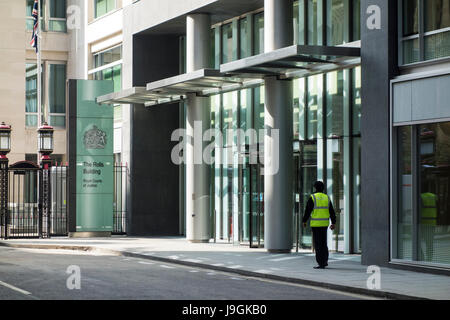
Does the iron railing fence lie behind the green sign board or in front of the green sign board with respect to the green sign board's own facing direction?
behind

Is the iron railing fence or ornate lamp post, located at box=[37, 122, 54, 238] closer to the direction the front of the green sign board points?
the ornate lamp post

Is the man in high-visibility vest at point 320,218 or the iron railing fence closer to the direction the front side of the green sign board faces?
the man in high-visibility vest

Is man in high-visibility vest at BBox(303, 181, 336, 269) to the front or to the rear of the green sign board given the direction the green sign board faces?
to the front

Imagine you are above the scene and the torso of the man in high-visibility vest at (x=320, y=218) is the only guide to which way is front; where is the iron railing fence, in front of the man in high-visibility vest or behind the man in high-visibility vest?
in front

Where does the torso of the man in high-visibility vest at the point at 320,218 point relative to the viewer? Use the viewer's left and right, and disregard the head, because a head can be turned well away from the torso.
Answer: facing away from the viewer and to the left of the viewer

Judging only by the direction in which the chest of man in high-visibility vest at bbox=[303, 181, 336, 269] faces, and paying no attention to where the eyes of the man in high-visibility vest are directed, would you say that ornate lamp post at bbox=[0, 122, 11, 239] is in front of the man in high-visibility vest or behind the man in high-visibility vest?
in front

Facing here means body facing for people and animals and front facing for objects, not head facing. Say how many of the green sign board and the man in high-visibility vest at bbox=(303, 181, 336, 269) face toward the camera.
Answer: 1
